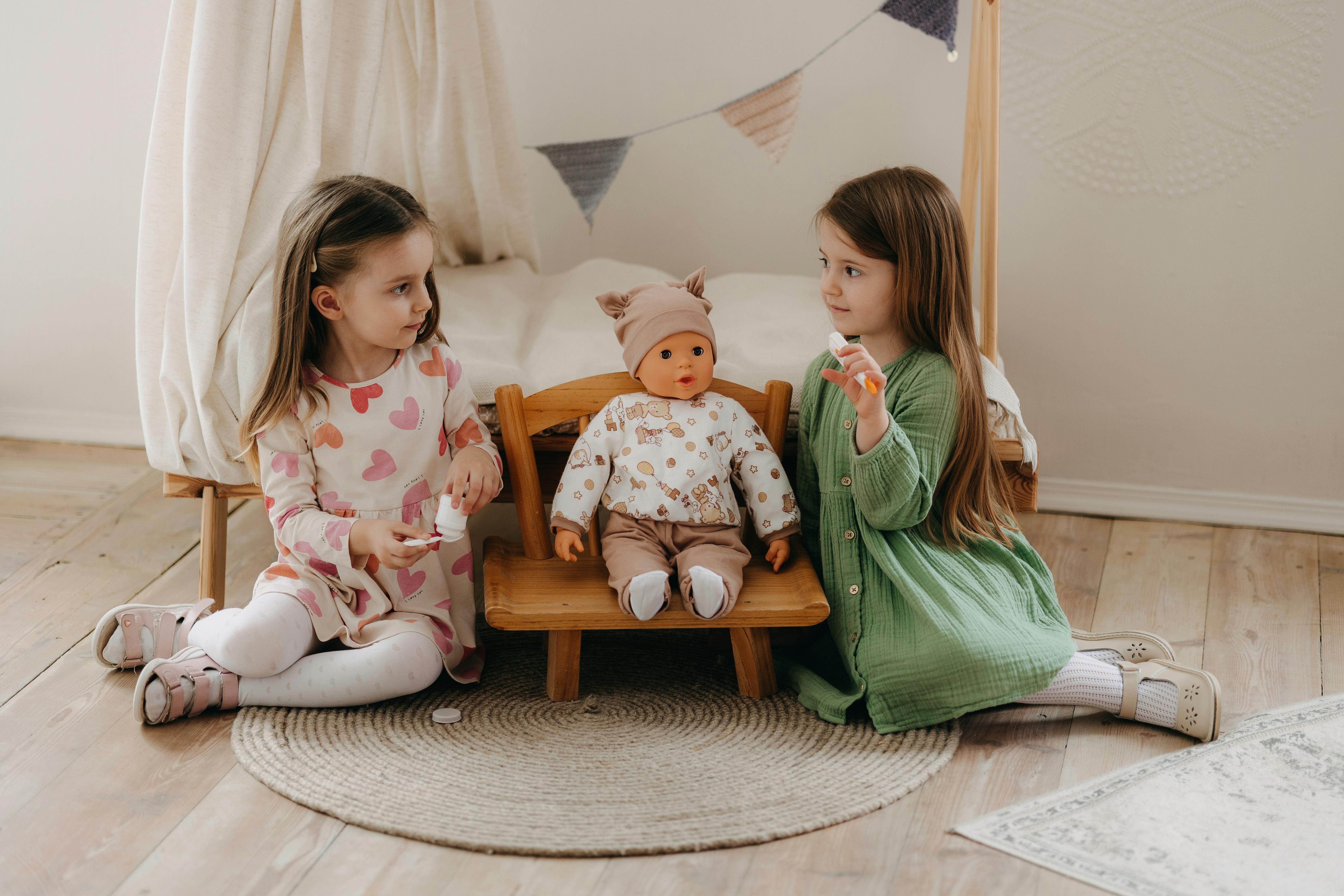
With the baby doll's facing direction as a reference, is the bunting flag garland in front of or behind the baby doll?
behind

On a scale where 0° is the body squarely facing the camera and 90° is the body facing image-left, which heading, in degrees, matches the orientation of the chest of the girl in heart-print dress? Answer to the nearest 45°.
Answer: approximately 315°

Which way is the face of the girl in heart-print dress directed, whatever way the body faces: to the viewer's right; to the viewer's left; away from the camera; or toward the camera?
to the viewer's right

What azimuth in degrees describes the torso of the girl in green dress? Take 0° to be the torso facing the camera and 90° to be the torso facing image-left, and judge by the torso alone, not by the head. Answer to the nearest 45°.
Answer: approximately 45°

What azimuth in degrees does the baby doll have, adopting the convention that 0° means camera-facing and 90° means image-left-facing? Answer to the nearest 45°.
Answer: approximately 0°
